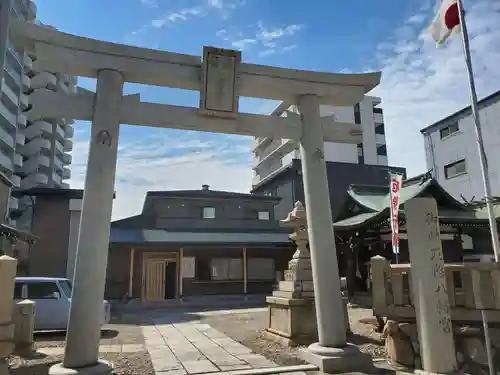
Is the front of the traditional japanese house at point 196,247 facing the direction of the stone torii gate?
yes

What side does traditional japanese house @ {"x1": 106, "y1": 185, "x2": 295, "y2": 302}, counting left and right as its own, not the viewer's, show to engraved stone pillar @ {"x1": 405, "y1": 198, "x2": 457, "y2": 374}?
front

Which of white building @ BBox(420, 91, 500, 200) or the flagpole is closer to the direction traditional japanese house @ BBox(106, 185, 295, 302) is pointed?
the flagpole

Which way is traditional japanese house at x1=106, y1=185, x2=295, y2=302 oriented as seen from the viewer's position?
toward the camera

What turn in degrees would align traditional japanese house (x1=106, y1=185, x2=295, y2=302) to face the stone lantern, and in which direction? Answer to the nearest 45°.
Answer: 0° — it already faces it

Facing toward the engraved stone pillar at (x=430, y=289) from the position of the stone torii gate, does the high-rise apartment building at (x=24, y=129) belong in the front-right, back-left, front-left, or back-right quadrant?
back-left

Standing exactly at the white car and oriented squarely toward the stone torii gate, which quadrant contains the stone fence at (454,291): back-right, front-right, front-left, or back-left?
front-left

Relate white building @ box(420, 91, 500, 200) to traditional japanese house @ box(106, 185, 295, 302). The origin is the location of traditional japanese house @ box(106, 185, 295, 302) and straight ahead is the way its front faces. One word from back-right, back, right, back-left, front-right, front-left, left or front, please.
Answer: left

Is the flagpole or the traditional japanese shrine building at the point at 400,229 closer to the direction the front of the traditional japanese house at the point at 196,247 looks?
the flagpole

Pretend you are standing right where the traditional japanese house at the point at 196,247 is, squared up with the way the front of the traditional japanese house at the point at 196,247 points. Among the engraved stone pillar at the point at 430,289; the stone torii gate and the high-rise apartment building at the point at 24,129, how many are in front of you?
2

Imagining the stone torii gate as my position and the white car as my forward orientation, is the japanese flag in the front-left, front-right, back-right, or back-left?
back-right

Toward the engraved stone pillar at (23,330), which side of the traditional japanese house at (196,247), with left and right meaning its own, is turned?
front

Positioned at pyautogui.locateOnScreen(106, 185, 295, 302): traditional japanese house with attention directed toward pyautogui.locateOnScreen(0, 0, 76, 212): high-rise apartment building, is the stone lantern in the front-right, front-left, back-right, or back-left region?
back-left

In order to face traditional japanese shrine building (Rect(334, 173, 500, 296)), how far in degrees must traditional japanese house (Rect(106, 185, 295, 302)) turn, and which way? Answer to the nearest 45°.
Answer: approximately 45° to its left

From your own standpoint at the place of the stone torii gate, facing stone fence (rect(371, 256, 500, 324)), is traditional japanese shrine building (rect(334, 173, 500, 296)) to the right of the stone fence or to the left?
left

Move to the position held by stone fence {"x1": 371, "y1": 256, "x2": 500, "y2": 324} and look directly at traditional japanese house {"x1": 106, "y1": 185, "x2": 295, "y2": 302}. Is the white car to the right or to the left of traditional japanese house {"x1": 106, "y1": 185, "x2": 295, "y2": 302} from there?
left

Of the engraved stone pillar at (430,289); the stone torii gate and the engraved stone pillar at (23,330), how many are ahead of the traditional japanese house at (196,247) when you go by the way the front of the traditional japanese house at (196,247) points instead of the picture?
3

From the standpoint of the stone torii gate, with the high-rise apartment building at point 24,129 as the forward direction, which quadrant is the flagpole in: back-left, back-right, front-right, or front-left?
back-right

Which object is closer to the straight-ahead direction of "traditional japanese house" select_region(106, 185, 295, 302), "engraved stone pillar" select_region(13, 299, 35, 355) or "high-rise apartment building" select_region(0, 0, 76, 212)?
the engraved stone pillar
